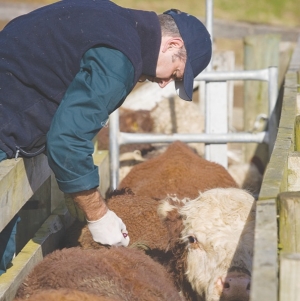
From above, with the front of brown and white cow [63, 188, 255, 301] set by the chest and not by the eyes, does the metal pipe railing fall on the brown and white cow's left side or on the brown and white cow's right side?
on the brown and white cow's left side

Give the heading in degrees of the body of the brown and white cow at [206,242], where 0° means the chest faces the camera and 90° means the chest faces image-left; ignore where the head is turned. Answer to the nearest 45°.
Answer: approximately 315°

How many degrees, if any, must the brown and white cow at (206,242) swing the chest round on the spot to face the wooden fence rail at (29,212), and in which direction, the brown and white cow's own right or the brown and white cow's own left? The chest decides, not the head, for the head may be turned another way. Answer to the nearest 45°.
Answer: approximately 135° to the brown and white cow's own right

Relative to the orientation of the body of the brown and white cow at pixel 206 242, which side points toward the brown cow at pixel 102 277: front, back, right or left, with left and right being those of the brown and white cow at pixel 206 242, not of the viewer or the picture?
right

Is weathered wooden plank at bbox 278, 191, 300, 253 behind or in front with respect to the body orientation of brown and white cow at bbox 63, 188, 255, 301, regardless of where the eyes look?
in front

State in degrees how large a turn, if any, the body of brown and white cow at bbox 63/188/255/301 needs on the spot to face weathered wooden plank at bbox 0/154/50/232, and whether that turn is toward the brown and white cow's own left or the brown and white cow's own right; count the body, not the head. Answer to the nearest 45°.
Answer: approximately 135° to the brown and white cow's own right

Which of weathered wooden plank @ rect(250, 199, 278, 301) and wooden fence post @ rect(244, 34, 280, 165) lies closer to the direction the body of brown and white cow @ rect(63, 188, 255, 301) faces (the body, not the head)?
the weathered wooden plank

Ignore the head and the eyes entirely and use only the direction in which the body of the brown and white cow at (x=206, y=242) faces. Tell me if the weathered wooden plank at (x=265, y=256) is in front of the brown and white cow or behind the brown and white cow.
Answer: in front
